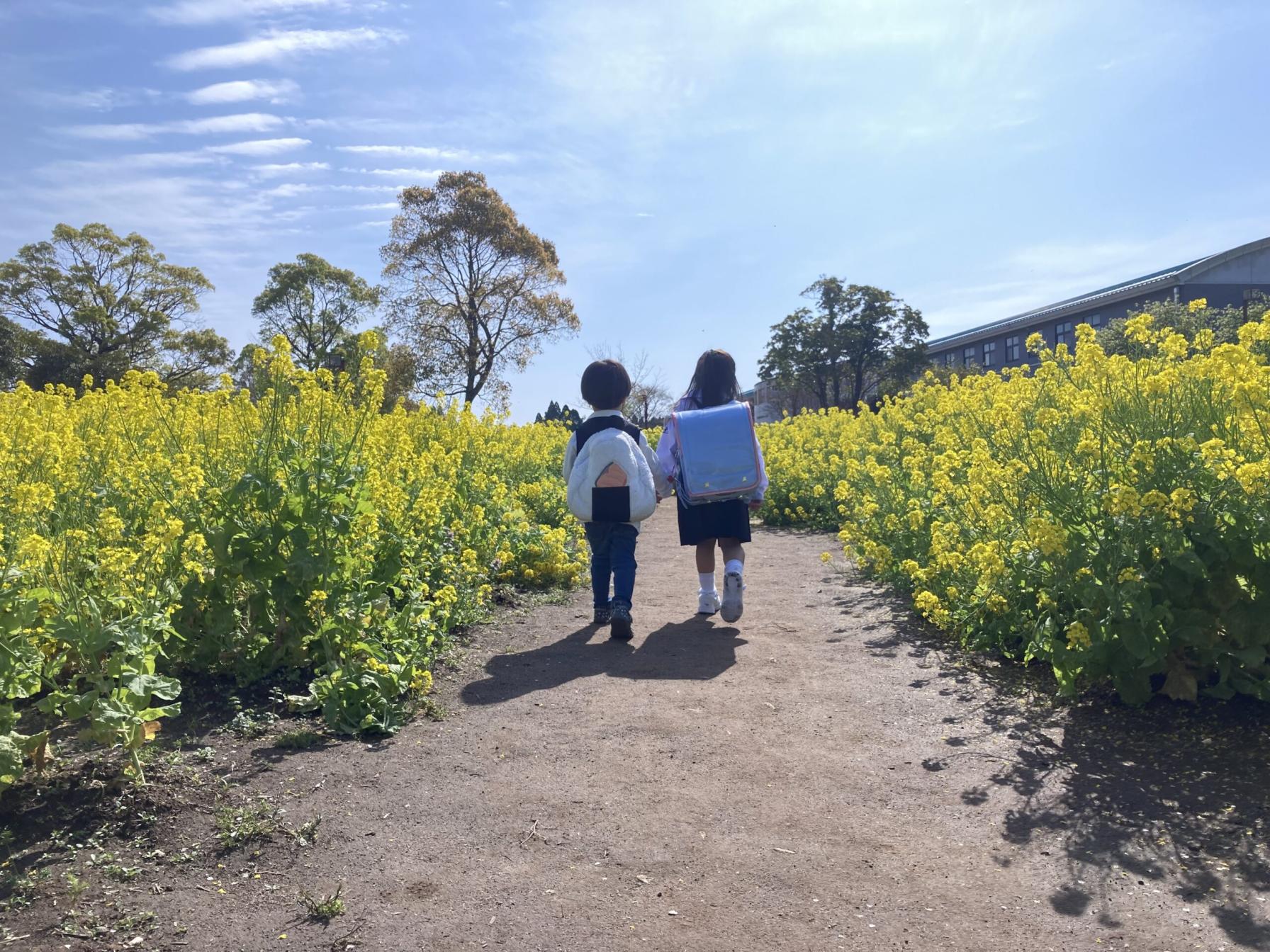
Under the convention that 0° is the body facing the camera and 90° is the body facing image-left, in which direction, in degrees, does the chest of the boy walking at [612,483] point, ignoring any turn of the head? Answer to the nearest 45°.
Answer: approximately 180°

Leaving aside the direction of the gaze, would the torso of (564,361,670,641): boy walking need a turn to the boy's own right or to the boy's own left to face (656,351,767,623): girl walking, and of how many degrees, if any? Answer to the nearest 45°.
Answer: approximately 45° to the boy's own right

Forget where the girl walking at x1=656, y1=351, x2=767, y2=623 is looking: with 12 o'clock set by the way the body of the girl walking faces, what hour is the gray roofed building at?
The gray roofed building is roughly at 1 o'clock from the girl walking.

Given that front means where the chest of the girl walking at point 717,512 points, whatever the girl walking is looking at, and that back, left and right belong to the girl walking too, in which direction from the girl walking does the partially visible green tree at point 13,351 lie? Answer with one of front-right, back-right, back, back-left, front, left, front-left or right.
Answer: front-left

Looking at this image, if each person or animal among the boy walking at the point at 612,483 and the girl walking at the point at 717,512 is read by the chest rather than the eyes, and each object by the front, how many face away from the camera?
2

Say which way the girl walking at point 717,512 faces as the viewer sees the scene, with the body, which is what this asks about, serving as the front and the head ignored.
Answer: away from the camera

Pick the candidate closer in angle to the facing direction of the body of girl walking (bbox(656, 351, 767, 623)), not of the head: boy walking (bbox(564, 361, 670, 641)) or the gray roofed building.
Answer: the gray roofed building

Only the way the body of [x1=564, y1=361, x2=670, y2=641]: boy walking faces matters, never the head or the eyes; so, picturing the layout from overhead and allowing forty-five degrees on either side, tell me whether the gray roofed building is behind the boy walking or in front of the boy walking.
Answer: in front

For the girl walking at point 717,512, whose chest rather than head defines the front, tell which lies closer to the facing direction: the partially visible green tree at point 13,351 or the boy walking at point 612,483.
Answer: the partially visible green tree

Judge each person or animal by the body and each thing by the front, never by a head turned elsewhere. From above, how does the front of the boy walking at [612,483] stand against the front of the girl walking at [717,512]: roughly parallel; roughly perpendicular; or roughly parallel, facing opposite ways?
roughly parallel
